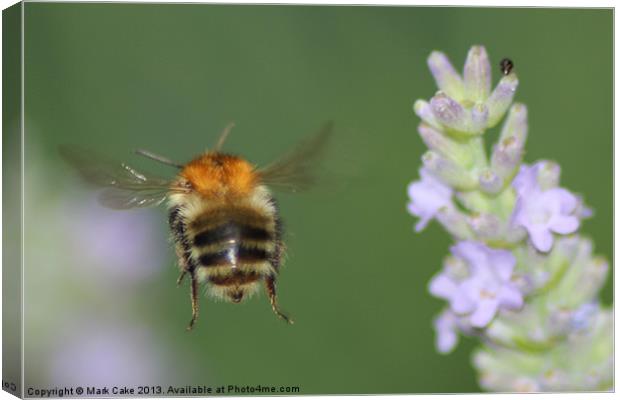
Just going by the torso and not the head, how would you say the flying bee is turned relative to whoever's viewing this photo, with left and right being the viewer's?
facing away from the viewer

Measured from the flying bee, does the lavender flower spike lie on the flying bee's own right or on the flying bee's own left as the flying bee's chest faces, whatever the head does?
on the flying bee's own right
